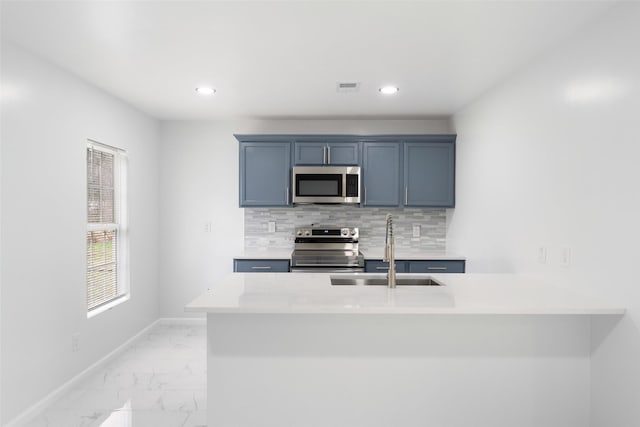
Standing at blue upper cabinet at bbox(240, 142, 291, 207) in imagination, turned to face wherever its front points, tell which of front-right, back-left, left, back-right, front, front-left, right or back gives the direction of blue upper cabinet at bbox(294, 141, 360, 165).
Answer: left

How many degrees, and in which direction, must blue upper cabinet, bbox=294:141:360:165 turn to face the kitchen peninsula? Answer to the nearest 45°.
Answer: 0° — it already faces it

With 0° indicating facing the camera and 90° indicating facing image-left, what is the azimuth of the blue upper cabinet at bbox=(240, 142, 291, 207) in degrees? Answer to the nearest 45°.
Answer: approximately 0°

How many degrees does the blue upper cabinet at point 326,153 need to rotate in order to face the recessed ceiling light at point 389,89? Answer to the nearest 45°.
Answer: approximately 45° to its left

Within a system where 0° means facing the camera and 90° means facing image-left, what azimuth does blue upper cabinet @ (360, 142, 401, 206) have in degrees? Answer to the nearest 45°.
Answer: approximately 0°
